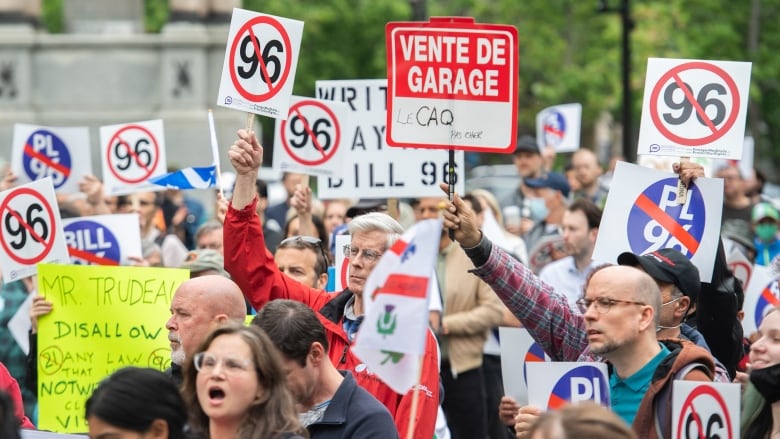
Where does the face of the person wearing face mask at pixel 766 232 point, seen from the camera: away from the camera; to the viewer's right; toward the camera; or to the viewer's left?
toward the camera

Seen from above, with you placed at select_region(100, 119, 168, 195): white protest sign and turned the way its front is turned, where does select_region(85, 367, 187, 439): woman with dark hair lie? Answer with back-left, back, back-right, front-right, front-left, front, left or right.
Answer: front

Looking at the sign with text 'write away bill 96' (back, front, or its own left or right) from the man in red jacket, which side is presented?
front

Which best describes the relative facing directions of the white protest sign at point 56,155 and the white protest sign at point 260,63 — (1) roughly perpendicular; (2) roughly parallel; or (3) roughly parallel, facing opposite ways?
roughly parallel

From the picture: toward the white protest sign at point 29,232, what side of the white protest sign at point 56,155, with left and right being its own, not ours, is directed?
front

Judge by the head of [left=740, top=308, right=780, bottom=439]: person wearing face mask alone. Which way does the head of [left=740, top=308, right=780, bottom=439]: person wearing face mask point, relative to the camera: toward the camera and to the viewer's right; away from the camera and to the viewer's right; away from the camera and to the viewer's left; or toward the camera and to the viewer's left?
toward the camera and to the viewer's left

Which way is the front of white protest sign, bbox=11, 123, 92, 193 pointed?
toward the camera

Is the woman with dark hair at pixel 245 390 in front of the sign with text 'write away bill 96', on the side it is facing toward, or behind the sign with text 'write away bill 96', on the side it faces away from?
in front

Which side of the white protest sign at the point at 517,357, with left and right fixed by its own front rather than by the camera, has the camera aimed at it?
front

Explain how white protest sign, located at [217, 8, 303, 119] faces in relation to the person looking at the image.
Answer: facing the viewer
